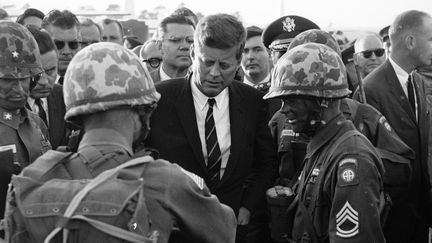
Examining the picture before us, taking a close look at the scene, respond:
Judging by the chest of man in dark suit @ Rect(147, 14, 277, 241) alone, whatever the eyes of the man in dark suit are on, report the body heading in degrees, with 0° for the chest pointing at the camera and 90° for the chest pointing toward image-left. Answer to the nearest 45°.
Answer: approximately 0°

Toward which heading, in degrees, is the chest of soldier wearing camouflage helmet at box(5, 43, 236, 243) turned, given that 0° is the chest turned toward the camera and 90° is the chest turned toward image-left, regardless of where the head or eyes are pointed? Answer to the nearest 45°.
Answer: approximately 225°

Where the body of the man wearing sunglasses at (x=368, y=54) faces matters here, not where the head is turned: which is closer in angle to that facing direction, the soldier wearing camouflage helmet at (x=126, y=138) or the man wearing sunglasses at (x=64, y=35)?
the soldier wearing camouflage helmet

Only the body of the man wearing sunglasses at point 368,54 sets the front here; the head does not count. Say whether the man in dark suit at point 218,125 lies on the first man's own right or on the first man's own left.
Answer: on the first man's own right

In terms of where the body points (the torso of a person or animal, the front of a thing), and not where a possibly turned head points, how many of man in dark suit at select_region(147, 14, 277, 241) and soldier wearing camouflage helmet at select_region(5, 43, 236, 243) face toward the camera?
1

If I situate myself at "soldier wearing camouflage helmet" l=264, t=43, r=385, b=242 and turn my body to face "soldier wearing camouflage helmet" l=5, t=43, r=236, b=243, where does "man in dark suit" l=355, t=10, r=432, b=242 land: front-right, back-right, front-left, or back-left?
back-right

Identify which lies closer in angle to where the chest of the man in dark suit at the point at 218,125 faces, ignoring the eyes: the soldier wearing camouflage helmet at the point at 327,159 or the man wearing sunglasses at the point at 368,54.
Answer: the soldier wearing camouflage helmet
